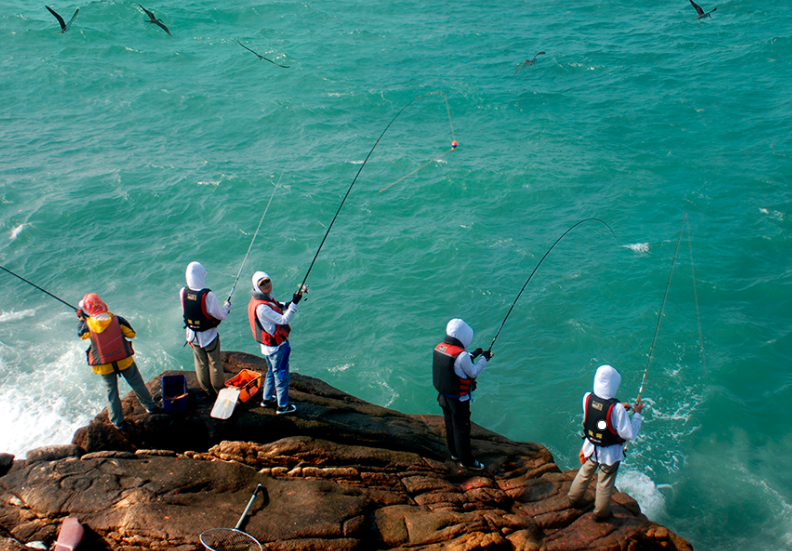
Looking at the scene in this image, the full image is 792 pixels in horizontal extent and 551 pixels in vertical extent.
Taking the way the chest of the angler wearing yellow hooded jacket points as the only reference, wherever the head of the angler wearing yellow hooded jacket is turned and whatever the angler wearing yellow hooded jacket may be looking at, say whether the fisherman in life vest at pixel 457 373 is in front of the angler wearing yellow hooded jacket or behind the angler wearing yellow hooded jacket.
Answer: behind

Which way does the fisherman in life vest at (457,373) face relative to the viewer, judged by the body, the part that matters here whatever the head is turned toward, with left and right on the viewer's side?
facing away from the viewer and to the right of the viewer

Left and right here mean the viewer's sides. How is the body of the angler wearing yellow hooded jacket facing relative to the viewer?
facing away from the viewer and to the left of the viewer

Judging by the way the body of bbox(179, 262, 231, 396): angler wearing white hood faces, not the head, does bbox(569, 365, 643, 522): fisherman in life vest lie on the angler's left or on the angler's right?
on the angler's right

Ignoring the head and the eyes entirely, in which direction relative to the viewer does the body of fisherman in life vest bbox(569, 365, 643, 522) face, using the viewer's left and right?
facing away from the viewer and to the right of the viewer

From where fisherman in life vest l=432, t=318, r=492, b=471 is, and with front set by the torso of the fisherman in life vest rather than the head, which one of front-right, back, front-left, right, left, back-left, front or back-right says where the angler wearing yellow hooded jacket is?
back-left

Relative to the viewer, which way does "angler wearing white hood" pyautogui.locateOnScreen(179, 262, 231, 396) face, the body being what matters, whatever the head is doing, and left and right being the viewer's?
facing away from the viewer and to the right of the viewer
